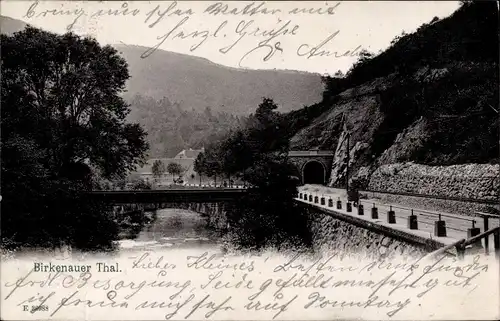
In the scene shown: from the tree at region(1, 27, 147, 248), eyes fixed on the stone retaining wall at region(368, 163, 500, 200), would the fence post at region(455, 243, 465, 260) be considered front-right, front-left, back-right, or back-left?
front-right

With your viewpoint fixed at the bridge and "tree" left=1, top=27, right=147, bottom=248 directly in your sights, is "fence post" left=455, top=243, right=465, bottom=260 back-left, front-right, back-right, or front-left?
front-left

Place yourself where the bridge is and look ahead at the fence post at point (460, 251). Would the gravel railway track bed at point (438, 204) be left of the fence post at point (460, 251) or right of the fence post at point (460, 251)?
left
